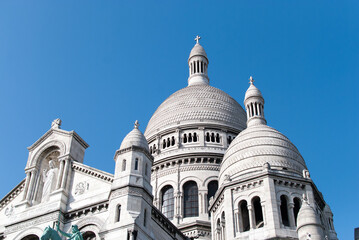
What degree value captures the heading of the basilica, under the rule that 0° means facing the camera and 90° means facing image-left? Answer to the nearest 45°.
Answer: approximately 45°
